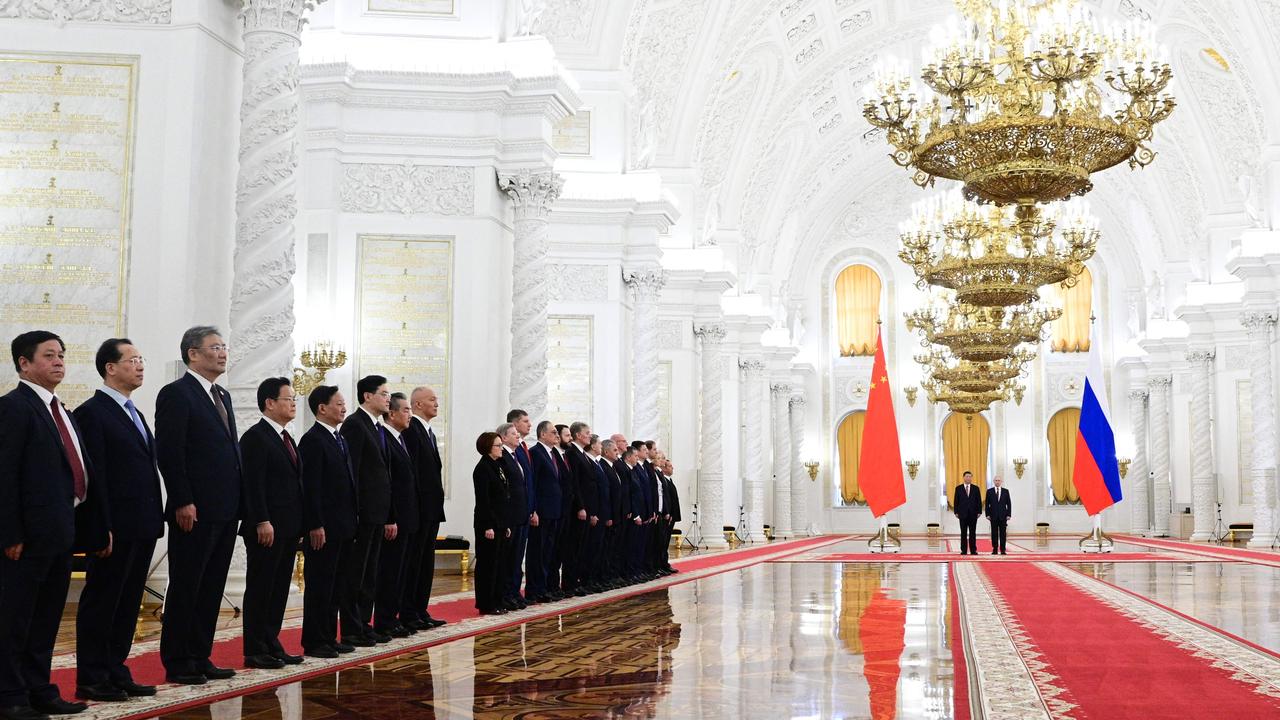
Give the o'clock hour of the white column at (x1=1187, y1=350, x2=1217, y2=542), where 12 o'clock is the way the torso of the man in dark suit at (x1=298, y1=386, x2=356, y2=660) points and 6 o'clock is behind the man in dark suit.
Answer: The white column is roughly at 9 o'clock from the man in dark suit.

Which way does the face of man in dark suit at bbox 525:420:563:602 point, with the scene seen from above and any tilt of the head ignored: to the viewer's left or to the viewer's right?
to the viewer's right

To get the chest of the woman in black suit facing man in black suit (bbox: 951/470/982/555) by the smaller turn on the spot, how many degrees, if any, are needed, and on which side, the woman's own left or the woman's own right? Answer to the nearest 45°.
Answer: approximately 45° to the woman's own left

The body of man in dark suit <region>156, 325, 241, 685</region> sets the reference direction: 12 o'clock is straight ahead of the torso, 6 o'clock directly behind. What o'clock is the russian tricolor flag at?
The russian tricolor flag is roughly at 9 o'clock from the man in dark suit.

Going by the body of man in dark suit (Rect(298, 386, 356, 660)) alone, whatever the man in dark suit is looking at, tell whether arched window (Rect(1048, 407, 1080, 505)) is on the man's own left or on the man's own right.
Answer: on the man's own left

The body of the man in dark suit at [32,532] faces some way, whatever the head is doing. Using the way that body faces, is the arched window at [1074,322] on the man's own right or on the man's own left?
on the man's own left

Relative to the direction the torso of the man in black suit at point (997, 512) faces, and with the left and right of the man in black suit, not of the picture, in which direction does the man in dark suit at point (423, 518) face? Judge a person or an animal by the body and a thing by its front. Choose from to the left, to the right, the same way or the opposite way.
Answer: to the left

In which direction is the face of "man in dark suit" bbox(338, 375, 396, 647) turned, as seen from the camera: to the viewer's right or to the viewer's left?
to the viewer's right

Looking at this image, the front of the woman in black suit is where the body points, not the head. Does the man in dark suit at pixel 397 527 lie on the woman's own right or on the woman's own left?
on the woman's own right

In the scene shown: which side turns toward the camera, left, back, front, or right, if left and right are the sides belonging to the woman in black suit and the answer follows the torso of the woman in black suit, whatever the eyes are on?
right

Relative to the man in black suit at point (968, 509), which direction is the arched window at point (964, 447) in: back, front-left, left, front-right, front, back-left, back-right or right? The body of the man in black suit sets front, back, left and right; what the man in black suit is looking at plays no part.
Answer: back
